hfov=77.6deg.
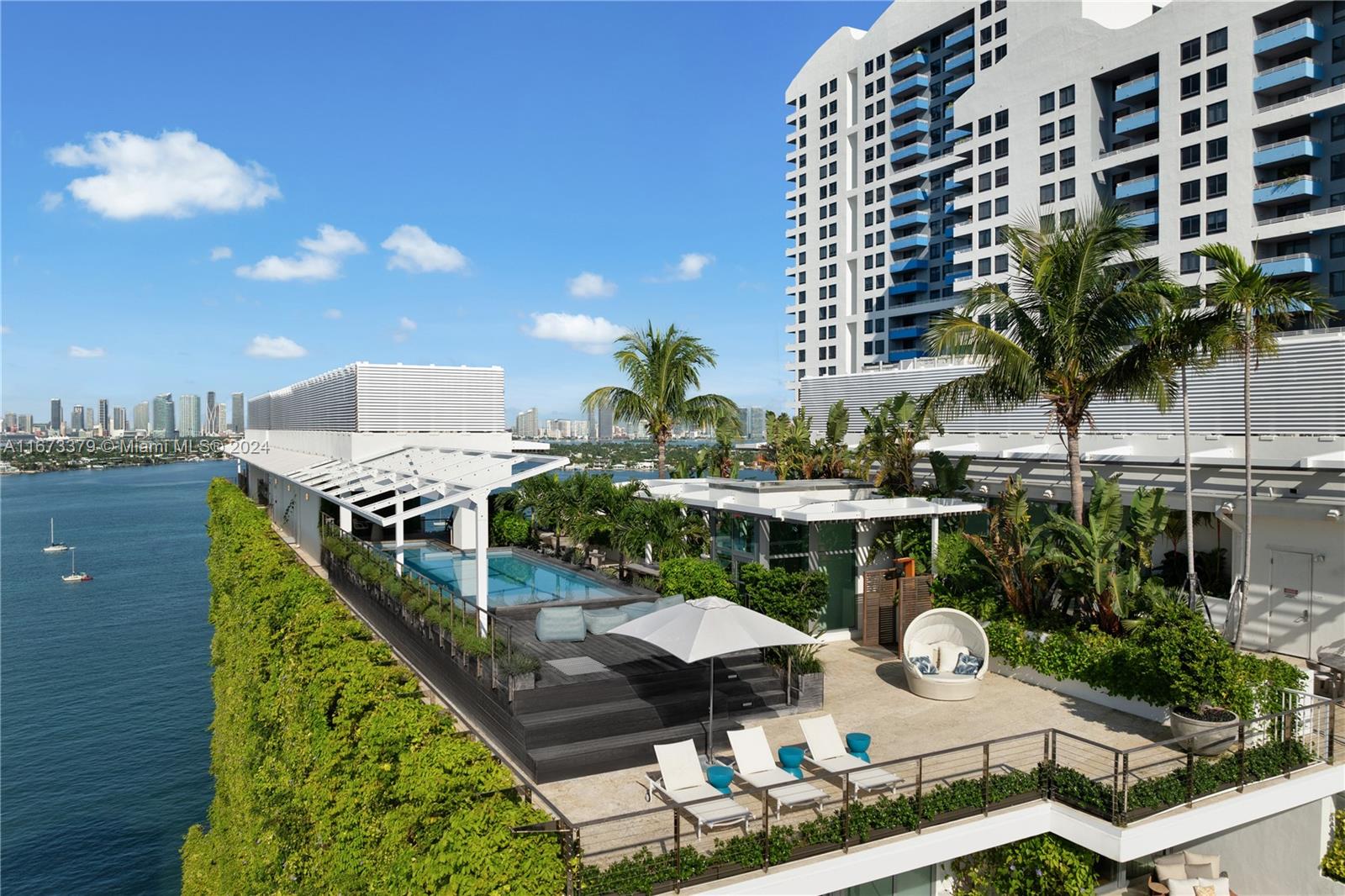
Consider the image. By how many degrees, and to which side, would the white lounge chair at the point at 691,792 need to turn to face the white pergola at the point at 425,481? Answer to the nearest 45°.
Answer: approximately 180°

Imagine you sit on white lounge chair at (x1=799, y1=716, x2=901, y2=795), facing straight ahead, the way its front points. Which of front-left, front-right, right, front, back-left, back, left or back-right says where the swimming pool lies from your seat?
back

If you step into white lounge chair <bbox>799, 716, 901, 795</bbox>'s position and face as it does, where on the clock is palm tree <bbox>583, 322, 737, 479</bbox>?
The palm tree is roughly at 7 o'clock from the white lounge chair.

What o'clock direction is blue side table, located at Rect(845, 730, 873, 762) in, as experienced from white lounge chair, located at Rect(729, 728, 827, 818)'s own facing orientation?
The blue side table is roughly at 9 o'clock from the white lounge chair.

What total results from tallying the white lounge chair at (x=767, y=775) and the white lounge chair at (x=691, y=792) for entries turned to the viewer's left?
0

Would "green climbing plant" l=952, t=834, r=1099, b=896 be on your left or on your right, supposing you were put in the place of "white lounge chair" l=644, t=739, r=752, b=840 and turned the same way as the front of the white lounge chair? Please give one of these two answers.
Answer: on your left

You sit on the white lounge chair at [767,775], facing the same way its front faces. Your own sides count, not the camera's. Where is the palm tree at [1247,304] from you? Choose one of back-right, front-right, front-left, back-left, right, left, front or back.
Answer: left

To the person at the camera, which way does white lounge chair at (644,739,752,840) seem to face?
facing the viewer and to the right of the viewer

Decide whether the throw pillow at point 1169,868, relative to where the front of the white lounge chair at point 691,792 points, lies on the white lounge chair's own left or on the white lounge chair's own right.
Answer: on the white lounge chair's own left

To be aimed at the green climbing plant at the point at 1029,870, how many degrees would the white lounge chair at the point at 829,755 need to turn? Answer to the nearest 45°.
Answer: approximately 45° to its left

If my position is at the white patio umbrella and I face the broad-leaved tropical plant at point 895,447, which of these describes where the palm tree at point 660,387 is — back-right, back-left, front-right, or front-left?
front-left

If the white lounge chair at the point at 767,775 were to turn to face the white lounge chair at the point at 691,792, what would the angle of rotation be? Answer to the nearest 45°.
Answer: approximately 90° to its right

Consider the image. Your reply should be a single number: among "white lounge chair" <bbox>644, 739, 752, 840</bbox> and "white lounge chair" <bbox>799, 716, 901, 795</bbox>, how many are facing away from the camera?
0

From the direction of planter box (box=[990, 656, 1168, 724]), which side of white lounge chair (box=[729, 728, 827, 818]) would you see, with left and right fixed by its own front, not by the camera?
left

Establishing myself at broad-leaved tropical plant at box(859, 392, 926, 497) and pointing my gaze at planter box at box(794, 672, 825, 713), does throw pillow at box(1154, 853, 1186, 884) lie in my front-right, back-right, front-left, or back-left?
front-left

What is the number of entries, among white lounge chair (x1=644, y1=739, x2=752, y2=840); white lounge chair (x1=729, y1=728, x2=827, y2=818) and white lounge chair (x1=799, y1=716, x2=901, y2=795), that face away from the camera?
0

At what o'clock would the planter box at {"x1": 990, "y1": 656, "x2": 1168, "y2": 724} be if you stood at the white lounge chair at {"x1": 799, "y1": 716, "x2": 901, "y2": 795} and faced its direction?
The planter box is roughly at 9 o'clock from the white lounge chair.

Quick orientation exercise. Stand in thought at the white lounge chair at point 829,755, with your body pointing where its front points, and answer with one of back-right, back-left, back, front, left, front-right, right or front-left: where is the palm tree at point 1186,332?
left
